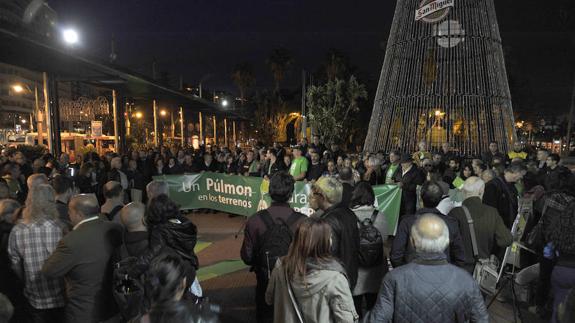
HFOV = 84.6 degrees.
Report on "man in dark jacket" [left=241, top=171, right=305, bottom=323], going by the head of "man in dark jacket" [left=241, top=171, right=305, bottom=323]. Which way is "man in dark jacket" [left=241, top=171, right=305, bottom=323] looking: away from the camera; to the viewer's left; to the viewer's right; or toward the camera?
away from the camera

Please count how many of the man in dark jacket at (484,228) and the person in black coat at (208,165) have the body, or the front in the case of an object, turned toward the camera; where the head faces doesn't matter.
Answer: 1

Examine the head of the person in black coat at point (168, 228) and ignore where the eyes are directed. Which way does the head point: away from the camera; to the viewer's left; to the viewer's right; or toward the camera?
away from the camera

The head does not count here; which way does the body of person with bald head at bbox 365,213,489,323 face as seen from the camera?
away from the camera

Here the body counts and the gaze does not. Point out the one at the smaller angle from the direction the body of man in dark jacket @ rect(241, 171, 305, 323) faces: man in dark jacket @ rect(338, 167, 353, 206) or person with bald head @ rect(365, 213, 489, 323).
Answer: the man in dark jacket

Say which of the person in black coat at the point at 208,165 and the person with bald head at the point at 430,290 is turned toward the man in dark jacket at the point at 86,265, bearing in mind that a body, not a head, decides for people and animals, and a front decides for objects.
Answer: the person in black coat

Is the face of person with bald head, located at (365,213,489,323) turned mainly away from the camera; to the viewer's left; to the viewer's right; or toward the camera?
away from the camera

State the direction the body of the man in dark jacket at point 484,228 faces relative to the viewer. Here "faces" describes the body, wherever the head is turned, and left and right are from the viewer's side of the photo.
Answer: facing away from the viewer

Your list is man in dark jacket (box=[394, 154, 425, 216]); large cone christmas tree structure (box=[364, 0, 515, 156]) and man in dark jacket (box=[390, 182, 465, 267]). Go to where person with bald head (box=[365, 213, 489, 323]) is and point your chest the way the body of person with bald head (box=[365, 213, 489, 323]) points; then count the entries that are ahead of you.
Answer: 3

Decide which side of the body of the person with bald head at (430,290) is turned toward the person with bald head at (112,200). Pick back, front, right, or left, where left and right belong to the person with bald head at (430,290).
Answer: left

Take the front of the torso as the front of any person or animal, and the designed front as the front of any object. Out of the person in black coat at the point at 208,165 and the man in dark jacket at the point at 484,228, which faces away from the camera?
the man in dark jacket

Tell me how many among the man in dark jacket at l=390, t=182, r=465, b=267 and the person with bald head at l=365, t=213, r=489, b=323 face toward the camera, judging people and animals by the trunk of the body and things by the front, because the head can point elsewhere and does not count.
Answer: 0

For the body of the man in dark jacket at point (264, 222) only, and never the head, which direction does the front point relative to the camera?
away from the camera

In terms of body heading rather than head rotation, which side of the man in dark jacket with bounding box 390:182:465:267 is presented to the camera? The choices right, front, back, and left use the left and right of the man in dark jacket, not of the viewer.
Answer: back

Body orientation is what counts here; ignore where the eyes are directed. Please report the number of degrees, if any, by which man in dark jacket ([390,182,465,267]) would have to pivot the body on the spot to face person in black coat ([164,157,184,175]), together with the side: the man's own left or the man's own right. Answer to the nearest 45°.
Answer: approximately 45° to the man's own left
